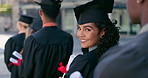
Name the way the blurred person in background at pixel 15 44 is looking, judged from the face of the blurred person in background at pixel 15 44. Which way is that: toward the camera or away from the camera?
away from the camera

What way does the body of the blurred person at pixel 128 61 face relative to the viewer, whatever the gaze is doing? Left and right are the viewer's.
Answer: facing away from the viewer and to the left of the viewer

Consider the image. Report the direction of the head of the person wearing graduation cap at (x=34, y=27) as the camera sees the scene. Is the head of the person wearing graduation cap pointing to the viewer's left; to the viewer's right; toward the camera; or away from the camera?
away from the camera

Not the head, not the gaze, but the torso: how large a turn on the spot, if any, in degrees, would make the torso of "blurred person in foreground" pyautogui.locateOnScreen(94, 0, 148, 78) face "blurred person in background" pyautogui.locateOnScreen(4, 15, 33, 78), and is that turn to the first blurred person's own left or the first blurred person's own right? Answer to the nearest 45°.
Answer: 0° — they already face them
